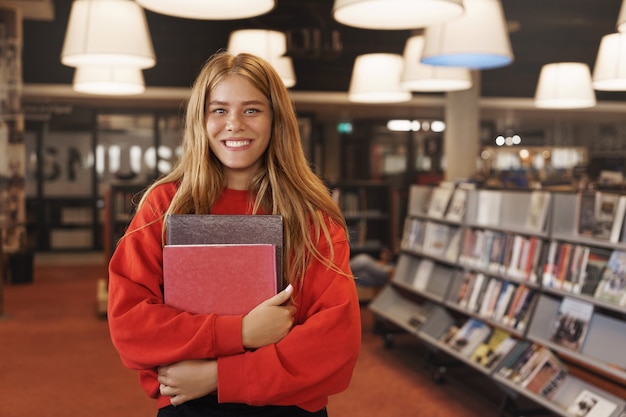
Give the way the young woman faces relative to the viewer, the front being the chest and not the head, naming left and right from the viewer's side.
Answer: facing the viewer

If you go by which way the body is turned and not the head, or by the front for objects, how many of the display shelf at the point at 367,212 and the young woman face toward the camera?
2

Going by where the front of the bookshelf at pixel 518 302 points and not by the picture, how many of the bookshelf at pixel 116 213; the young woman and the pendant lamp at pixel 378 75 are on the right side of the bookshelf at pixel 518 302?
2

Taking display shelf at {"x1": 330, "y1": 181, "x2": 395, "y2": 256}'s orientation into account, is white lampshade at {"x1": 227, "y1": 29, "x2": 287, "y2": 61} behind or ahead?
ahead

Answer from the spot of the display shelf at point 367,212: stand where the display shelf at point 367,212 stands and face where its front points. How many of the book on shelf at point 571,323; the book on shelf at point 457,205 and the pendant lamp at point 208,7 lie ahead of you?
3

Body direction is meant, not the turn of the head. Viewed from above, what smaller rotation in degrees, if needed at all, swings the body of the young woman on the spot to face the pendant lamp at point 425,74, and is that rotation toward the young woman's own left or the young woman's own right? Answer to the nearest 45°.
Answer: approximately 180°

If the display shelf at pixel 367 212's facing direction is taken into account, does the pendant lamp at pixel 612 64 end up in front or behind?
in front

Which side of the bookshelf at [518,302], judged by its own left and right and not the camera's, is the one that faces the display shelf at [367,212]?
right

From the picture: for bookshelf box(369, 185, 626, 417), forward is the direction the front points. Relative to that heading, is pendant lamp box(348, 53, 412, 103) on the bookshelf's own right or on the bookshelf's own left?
on the bookshelf's own right

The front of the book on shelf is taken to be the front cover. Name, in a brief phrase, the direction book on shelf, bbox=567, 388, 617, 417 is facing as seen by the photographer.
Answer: facing the viewer and to the left of the viewer

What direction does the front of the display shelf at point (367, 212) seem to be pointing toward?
toward the camera

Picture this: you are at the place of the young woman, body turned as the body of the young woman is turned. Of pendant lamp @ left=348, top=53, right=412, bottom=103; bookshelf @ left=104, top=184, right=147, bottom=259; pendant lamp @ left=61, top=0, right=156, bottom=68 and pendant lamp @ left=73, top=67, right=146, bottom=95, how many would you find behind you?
4
